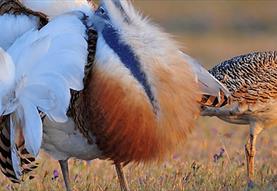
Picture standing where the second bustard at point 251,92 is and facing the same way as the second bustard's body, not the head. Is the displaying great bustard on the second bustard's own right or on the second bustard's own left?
on the second bustard's own right

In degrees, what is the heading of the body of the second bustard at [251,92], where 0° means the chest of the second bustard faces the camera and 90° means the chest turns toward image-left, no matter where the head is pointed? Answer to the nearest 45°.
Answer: approximately 270°
